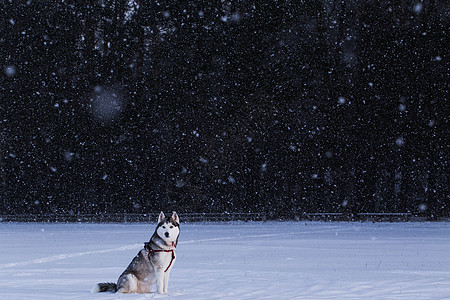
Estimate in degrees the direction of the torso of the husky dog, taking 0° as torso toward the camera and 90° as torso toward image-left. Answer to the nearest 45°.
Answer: approximately 315°
